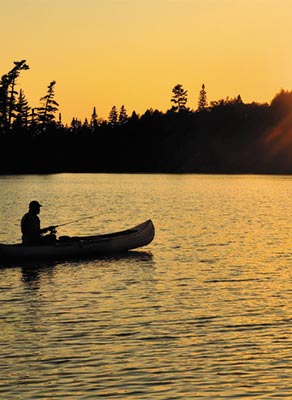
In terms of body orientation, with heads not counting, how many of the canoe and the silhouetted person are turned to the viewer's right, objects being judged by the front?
2

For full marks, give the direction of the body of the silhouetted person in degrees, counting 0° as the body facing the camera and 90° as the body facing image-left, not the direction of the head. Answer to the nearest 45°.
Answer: approximately 270°

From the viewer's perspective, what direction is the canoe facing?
to the viewer's right
